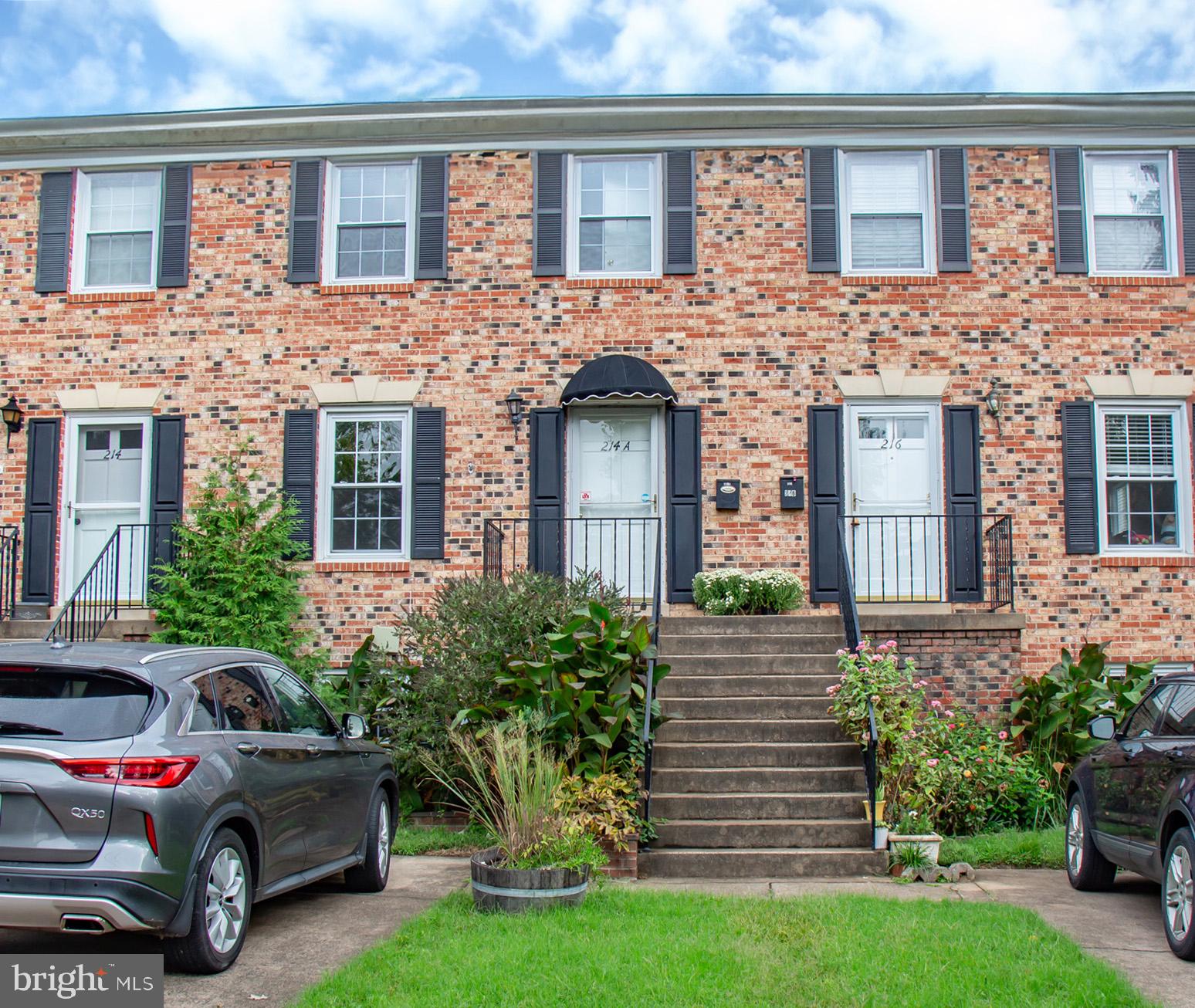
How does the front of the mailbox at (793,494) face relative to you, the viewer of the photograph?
facing the viewer

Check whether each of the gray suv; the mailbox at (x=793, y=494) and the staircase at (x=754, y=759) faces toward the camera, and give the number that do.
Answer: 2

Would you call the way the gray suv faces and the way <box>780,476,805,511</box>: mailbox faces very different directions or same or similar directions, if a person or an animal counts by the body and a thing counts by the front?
very different directions

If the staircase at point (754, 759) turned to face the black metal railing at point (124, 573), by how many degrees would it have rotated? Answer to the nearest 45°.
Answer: approximately 90° to its right

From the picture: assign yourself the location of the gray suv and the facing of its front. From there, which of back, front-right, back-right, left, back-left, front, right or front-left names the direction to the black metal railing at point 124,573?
front-left

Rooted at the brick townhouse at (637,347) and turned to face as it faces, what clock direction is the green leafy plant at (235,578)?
The green leafy plant is roughly at 3 o'clock from the brick townhouse.

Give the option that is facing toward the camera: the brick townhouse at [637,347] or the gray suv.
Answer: the brick townhouse

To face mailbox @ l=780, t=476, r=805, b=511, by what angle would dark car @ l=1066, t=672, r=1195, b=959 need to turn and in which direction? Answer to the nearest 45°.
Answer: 0° — it already faces it

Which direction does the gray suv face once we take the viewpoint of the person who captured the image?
facing away from the viewer and to the right of the viewer

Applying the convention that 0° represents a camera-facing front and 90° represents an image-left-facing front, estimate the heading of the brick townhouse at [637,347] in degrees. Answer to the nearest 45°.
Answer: approximately 0°

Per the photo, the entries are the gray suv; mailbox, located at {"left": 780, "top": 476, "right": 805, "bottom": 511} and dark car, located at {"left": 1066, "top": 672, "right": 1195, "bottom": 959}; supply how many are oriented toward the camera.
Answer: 1

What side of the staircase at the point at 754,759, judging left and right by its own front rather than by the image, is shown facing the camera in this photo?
front

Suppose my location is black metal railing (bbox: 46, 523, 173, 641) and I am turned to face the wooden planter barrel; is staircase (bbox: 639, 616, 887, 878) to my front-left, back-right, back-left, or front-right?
front-left

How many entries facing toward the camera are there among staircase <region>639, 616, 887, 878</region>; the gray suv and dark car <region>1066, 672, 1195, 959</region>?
1

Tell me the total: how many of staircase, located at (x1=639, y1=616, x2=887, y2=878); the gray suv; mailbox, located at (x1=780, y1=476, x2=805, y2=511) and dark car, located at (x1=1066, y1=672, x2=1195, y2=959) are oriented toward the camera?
2

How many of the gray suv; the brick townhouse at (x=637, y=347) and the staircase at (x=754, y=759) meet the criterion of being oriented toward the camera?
2
